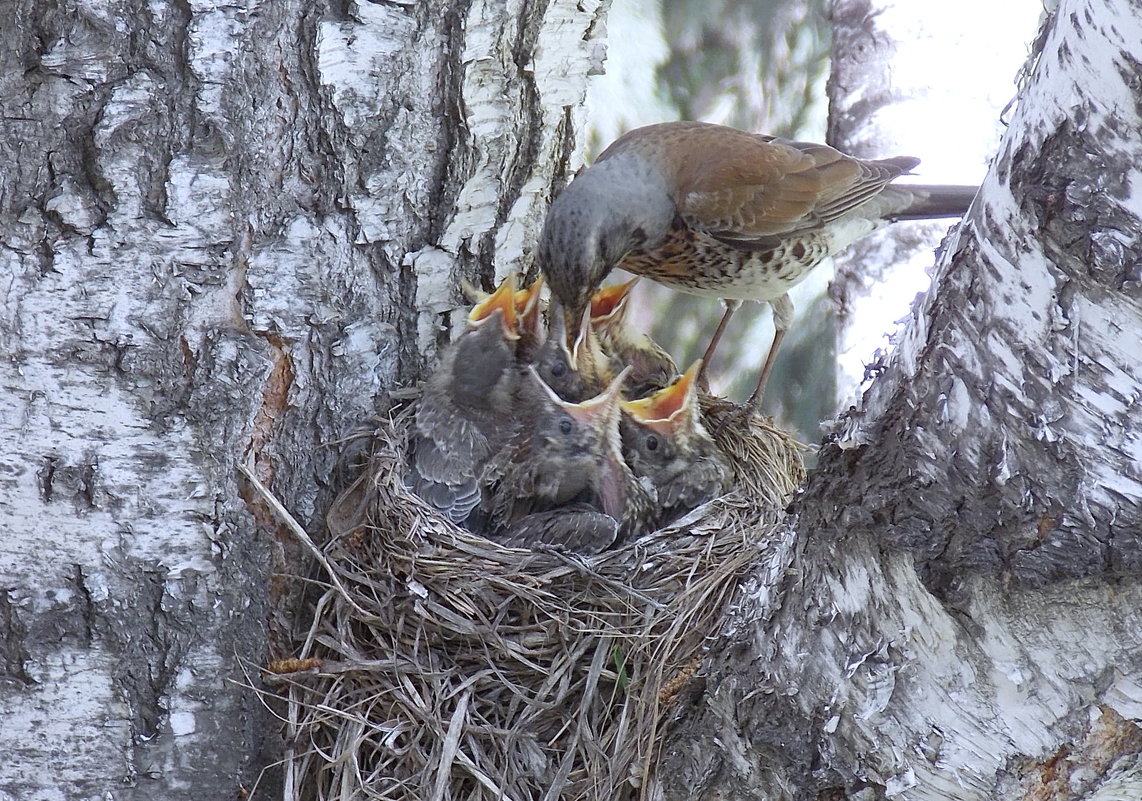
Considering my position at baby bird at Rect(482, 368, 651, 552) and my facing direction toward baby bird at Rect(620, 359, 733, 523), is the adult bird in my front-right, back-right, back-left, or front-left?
front-left

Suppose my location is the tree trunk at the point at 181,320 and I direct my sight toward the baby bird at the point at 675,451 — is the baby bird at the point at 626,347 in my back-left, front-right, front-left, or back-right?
front-left

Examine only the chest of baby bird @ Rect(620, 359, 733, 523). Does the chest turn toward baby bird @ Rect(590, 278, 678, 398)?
no

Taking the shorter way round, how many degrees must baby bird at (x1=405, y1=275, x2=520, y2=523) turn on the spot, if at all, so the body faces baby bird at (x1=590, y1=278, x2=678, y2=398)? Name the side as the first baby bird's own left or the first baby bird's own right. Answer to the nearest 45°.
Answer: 0° — it already faces it

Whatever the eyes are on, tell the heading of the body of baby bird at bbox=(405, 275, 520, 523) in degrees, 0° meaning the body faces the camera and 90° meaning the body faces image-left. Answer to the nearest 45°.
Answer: approximately 225°

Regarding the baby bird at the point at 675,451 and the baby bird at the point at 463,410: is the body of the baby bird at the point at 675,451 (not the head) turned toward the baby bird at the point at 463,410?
no

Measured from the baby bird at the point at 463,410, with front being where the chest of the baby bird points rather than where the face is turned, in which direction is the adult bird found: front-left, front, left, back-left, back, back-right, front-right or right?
front

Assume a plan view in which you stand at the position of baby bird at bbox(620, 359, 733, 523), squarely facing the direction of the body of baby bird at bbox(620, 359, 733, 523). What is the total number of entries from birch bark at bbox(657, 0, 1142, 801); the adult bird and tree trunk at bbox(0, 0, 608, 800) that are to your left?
1

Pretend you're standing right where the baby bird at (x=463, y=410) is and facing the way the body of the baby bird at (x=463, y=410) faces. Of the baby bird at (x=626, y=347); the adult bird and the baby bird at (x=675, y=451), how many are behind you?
0

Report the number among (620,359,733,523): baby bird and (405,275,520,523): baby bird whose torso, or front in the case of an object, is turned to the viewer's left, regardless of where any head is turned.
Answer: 0
